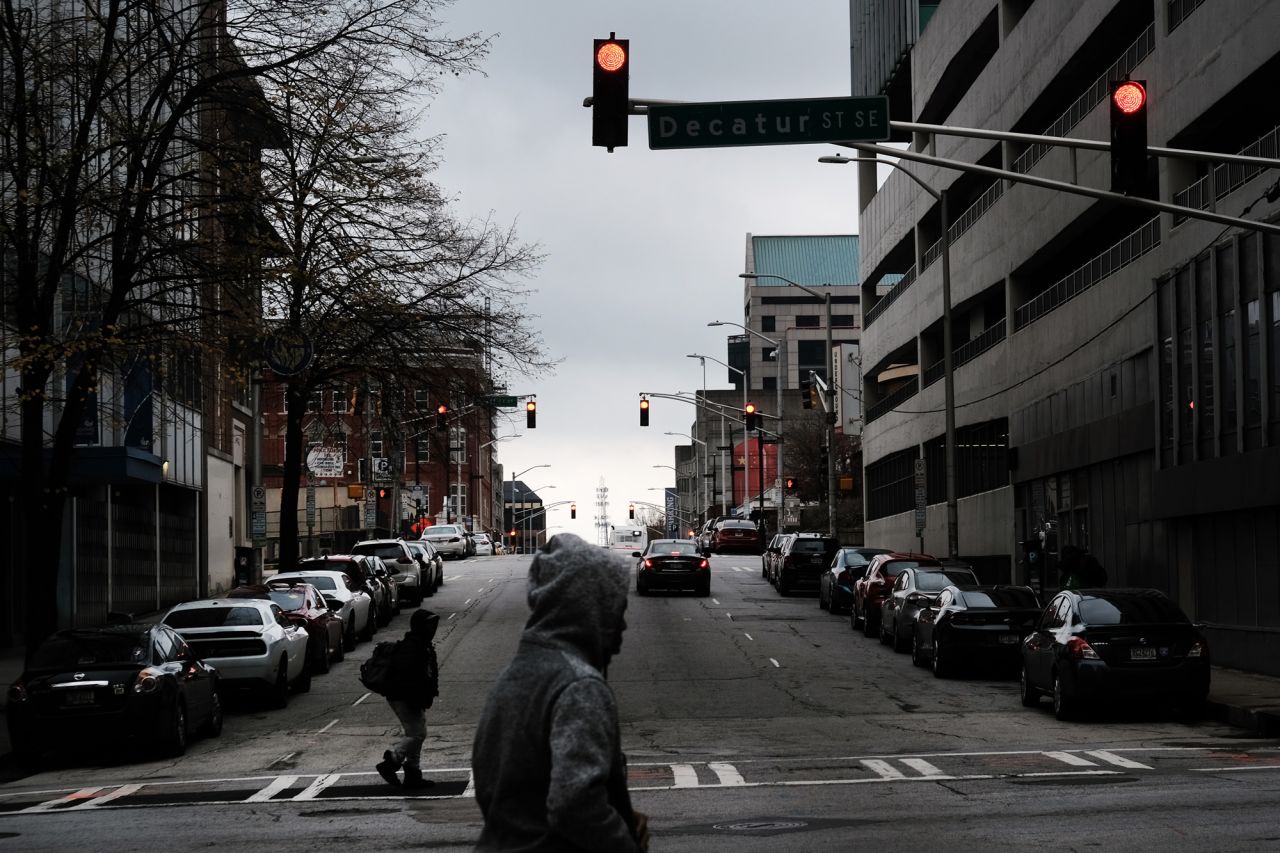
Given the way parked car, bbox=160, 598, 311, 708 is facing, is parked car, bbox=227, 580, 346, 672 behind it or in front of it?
in front

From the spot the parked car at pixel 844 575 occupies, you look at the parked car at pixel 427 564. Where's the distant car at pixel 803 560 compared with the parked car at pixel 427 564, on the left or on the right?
right

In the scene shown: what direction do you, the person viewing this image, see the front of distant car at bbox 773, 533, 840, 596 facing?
facing away from the viewer

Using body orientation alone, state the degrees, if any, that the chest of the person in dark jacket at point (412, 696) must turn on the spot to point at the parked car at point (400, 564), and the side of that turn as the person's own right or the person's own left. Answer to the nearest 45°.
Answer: approximately 90° to the person's own left

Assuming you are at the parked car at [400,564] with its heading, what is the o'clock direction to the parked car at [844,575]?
the parked car at [844,575] is roughly at 4 o'clock from the parked car at [400,564].

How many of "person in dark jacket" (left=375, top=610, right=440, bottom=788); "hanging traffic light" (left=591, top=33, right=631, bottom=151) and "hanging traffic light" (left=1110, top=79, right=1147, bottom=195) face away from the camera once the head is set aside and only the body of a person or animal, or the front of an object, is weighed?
0

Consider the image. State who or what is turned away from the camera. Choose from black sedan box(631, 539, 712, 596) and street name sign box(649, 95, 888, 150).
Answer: the black sedan

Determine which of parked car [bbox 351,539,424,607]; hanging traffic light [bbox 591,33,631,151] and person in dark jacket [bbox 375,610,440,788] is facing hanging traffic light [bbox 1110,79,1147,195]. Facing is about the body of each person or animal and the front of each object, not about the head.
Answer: the person in dark jacket

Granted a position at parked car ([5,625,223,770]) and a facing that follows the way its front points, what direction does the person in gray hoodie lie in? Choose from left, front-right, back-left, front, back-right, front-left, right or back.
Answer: back-right

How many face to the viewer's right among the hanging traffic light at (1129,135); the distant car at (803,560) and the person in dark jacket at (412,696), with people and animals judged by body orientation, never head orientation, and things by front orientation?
1

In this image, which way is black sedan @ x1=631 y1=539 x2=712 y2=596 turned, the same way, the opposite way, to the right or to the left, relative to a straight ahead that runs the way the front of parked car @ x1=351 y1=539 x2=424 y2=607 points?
the same way

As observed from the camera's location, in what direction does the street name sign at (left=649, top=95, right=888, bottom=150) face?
facing the viewer

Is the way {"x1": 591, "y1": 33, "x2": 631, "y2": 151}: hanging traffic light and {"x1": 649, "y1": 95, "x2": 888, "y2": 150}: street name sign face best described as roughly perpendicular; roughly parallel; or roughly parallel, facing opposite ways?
roughly parallel

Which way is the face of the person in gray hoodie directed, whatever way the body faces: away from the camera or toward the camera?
away from the camera

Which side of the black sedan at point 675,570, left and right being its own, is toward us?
back

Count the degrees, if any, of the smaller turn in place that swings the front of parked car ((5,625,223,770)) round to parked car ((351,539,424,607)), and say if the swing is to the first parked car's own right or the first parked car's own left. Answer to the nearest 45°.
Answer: approximately 45° to the first parked car's own left

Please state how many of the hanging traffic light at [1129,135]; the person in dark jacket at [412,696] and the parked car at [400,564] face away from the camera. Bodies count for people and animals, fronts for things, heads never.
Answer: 1
